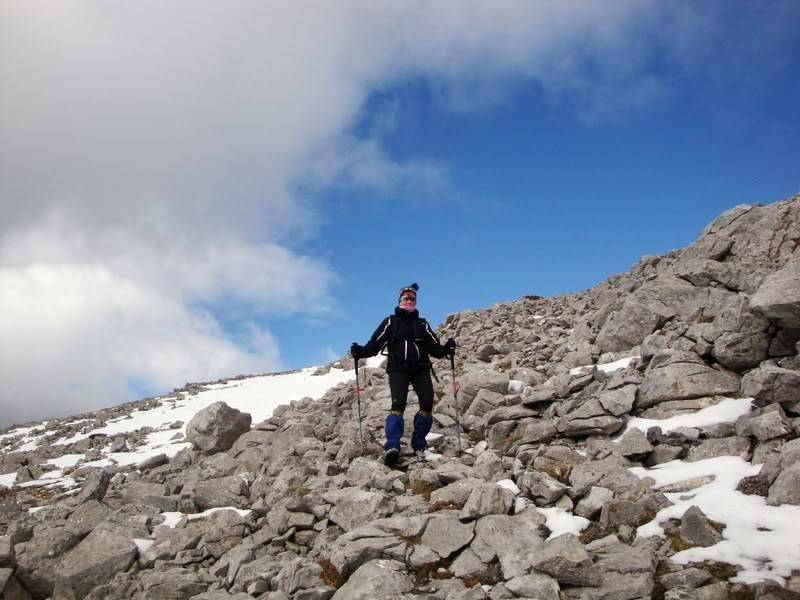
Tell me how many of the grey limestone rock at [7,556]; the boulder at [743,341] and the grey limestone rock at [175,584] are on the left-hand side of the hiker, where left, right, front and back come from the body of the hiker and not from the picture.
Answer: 1

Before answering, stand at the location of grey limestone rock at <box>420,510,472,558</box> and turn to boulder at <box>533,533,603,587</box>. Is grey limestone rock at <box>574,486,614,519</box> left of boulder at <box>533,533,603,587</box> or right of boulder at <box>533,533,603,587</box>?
left

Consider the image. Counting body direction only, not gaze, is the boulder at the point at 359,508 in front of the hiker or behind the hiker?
in front

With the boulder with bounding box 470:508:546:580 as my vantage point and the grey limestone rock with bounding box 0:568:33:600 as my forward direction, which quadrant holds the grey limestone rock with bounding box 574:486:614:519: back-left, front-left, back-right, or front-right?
back-right

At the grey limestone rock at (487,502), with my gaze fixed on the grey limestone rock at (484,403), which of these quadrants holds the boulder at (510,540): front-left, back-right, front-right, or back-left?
back-right

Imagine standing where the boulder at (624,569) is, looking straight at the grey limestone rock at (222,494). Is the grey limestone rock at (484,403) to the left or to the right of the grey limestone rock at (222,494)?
right

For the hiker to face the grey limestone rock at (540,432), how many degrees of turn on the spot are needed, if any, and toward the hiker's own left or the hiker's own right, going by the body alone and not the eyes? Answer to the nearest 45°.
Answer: approximately 90° to the hiker's own left

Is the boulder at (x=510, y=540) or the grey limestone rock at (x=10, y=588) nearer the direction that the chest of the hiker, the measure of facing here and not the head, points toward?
the boulder

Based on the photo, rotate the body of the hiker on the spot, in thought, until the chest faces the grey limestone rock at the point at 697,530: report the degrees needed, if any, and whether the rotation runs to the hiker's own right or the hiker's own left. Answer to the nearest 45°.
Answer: approximately 45° to the hiker's own left

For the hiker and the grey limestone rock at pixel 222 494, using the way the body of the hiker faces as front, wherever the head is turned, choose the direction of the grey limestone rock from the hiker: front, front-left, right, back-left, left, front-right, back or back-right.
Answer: right

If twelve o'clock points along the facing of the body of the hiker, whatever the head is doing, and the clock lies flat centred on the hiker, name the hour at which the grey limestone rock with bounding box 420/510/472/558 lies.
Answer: The grey limestone rock is roughly at 12 o'clock from the hiker.

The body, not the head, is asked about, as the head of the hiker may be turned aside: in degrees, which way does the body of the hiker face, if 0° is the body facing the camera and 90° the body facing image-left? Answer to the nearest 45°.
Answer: approximately 0°
